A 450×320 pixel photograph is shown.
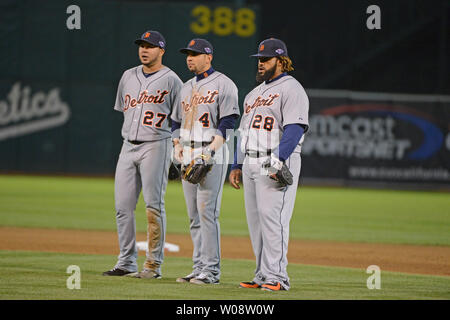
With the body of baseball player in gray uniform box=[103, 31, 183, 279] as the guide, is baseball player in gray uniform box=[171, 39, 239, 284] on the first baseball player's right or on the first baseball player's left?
on the first baseball player's left

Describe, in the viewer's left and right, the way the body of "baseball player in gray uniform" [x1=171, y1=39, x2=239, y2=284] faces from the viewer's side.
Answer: facing the viewer and to the left of the viewer

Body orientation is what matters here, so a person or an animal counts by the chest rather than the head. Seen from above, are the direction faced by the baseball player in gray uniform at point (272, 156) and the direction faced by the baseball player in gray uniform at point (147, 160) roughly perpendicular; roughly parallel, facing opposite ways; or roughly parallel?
roughly parallel

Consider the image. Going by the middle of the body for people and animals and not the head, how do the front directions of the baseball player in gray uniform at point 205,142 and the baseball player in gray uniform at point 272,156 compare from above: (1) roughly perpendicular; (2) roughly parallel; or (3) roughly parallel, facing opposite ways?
roughly parallel

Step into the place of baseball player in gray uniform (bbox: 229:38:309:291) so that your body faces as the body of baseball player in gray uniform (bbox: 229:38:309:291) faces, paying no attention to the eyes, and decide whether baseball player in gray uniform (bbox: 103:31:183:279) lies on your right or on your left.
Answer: on your right

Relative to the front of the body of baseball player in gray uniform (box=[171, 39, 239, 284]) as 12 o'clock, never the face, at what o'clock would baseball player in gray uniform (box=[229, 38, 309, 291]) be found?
baseball player in gray uniform (box=[229, 38, 309, 291]) is roughly at 9 o'clock from baseball player in gray uniform (box=[171, 39, 239, 284]).

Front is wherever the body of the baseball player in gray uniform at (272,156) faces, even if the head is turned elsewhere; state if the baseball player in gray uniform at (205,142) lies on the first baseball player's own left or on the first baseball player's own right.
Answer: on the first baseball player's own right

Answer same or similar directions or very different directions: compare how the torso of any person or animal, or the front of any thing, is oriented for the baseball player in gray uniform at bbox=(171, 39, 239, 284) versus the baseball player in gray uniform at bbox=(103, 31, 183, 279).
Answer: same or similar directions

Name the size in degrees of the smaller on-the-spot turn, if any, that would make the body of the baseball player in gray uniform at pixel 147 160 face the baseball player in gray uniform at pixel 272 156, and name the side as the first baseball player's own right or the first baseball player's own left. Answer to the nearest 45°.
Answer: approximately 90° to the first baseball player's own left

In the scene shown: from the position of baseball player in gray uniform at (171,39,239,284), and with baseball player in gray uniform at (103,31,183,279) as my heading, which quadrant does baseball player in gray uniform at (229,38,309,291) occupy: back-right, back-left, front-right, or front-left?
back-left

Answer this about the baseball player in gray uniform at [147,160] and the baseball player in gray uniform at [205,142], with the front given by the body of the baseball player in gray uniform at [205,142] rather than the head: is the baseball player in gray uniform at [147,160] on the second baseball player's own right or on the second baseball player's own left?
on the second baseball player's own right
